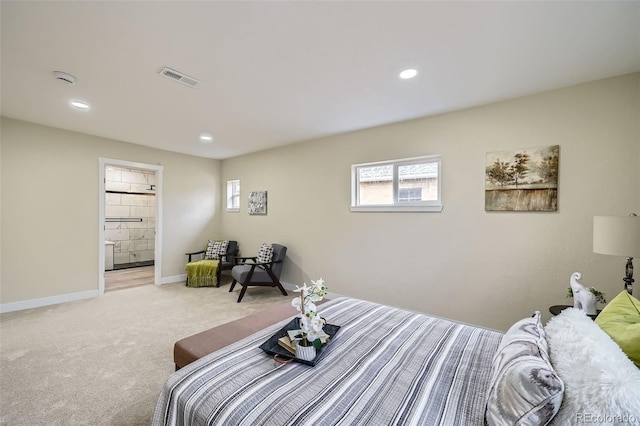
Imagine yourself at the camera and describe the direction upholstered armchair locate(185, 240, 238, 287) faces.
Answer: facing the viewer and to the left of the viewer

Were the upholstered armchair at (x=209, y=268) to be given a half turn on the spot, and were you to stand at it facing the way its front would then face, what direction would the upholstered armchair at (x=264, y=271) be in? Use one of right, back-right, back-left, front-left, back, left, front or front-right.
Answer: right

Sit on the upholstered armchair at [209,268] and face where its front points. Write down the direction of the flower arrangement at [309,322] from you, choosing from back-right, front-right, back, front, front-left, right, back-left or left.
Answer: front-left

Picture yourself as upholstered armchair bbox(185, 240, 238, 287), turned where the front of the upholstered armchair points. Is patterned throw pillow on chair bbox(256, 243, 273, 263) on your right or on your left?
on your left

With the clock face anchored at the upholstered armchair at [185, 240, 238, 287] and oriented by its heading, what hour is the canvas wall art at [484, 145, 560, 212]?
The canvas wall art is roughly at 9 o'clock from the upholstered armchair.

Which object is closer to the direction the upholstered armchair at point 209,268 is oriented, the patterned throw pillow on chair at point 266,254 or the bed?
the bed

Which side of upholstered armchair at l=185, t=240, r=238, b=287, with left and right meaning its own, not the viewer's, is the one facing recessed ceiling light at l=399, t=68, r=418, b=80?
left

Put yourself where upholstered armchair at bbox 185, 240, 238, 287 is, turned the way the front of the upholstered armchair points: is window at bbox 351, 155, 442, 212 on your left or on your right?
on your left

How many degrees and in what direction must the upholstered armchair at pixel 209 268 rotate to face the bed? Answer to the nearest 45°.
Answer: approximately 45° to its left

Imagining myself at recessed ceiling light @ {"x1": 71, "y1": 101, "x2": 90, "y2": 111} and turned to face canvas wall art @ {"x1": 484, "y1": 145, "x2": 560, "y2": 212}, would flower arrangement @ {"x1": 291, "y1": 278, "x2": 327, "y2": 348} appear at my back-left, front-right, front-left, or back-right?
front-right
